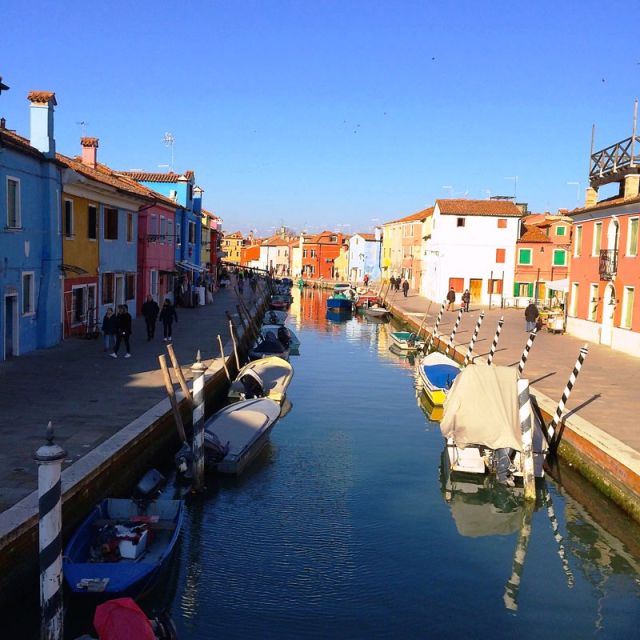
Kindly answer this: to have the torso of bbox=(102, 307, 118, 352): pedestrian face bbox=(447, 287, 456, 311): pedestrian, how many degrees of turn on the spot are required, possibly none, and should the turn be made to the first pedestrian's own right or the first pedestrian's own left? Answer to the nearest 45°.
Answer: approximately 135° to the first pedestrian's own left

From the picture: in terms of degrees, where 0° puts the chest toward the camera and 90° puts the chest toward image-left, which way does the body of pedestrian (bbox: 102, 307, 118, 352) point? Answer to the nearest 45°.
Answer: approximately 0°

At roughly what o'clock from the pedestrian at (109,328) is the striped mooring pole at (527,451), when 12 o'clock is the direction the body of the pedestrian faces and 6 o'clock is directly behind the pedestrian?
The striped mooring pole is roughly at 11 o'clock from the pedestrian.

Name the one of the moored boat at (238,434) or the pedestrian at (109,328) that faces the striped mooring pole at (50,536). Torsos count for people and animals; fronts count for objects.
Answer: the pedestrian

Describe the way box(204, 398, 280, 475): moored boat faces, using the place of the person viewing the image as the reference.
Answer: facing away from the viewer and to the right of the viewer

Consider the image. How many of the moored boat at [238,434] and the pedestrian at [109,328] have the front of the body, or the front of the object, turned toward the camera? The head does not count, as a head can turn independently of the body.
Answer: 1

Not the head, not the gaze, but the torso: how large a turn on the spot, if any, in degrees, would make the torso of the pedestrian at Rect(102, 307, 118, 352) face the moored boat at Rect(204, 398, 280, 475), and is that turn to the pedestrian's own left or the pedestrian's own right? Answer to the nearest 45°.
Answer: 0° — they already face it

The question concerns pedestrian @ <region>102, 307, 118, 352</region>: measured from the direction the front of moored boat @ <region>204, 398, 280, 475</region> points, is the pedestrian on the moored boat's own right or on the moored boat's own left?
on the moored boat's own left

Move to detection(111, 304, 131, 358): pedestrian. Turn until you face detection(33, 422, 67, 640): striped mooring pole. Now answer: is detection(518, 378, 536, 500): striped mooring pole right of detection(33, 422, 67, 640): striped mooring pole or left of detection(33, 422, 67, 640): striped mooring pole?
left

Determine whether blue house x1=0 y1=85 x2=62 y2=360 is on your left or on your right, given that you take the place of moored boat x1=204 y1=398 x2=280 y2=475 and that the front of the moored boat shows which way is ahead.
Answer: on your left
